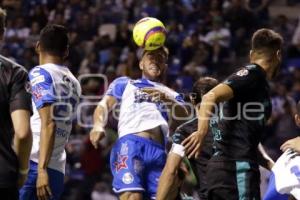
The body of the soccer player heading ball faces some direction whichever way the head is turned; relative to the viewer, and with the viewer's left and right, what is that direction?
facing the viewer and to the right of the viewer
